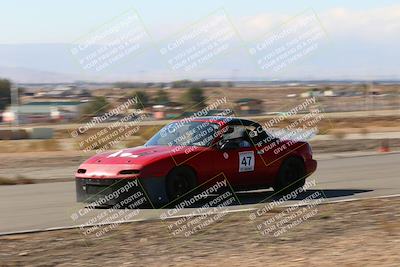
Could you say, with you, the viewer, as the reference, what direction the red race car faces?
facing the viewer and to the left of the viewer
